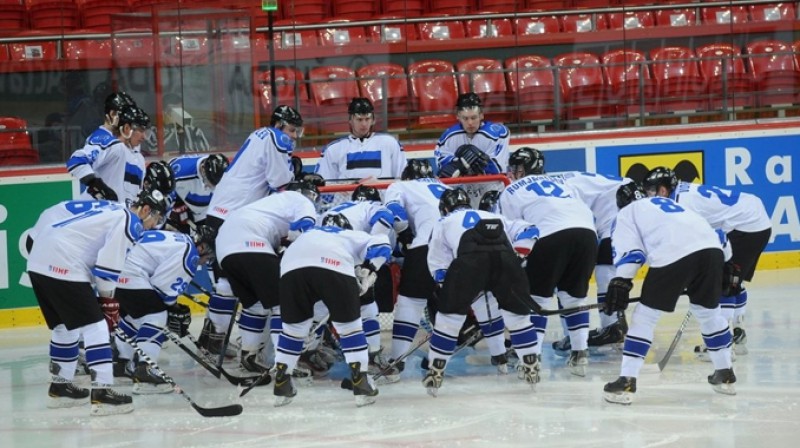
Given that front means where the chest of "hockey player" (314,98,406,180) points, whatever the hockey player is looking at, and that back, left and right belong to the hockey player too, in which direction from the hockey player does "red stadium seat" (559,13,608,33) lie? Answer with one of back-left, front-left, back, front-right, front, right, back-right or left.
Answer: back-left

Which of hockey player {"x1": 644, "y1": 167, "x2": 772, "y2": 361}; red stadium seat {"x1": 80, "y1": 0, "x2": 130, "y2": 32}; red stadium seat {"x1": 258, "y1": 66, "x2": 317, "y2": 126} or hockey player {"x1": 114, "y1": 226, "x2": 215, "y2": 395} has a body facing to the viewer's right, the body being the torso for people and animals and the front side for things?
hockey player {"x1": 114, "y1": 226, "x2": 215, "y2": 395}

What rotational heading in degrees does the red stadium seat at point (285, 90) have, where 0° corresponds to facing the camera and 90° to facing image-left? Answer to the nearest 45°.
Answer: approximately 0°

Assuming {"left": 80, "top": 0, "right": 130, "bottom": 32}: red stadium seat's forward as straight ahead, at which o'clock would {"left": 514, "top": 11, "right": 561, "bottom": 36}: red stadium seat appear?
{"left": 514, "top": 11, "right": 561, "bottom": 36}: red stadium seat is roughly at 9 o'clock from {"left": 80, "top": 0, "right": 130, "bottom": 32}: red stadium seat.

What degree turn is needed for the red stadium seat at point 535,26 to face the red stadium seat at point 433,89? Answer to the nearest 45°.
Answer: approximately 45° to its right

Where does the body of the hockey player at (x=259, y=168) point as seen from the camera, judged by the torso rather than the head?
to the viewer's right

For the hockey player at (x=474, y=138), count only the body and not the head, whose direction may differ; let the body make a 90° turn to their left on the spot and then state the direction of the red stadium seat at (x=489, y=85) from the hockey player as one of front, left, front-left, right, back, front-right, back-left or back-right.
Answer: left

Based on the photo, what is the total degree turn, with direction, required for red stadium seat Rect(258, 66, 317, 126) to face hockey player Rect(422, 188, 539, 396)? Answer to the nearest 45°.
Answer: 0° — it already faces them

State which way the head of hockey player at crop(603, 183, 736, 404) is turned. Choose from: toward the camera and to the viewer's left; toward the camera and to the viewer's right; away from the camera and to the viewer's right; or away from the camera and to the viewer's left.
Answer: away from the camera and to the viewer's left

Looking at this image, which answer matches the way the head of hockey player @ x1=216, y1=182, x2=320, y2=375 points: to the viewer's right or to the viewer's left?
to the viewer's right
